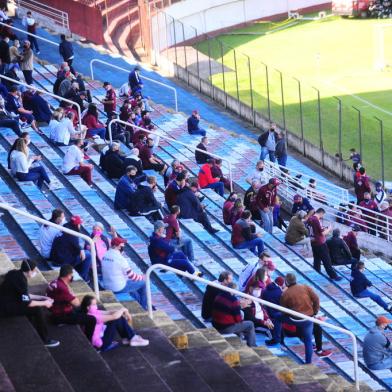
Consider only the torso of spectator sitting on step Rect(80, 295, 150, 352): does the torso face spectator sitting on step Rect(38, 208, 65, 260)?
no

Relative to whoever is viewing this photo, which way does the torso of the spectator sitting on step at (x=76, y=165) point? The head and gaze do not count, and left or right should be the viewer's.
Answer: facing to the right of the viewer

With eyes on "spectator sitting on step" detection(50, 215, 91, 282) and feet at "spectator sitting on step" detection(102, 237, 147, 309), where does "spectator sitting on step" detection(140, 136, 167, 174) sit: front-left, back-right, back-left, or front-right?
front-right

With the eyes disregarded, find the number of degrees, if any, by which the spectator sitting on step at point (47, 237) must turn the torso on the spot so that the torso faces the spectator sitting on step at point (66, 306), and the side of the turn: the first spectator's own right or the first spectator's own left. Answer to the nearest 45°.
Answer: approximately 90° to the first spectator's own right

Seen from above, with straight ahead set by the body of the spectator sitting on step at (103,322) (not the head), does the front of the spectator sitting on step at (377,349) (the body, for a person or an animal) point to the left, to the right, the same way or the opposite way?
the same way

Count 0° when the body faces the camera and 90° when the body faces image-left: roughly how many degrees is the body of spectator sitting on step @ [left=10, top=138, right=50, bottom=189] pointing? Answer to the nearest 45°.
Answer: approximately 270°

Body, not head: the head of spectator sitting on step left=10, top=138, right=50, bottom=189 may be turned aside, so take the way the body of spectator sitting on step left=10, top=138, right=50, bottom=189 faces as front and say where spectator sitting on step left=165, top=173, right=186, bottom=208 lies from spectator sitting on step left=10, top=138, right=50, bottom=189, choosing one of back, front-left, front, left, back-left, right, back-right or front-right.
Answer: front

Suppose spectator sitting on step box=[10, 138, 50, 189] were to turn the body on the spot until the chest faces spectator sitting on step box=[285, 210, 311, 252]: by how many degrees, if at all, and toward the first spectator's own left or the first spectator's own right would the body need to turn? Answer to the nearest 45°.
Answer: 0° — they already face them

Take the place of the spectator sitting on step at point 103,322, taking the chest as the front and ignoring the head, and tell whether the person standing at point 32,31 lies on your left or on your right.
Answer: on your left

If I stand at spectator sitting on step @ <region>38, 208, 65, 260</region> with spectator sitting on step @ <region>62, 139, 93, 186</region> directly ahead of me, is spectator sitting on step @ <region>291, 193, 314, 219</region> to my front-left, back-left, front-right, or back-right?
front-right

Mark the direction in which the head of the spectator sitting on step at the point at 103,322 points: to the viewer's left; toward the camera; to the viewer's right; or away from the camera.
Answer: to the viewer's right

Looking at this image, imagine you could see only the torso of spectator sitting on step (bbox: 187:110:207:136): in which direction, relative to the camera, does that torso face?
to the viewer's right

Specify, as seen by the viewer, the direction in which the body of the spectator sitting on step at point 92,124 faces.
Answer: to the viewer's right

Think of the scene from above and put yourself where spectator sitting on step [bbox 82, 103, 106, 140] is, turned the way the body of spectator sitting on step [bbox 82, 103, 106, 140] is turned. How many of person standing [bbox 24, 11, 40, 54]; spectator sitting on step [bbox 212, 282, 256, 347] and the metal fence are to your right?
1

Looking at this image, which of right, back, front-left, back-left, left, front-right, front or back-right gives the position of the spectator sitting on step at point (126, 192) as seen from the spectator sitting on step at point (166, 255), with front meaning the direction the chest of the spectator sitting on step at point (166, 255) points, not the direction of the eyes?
left
